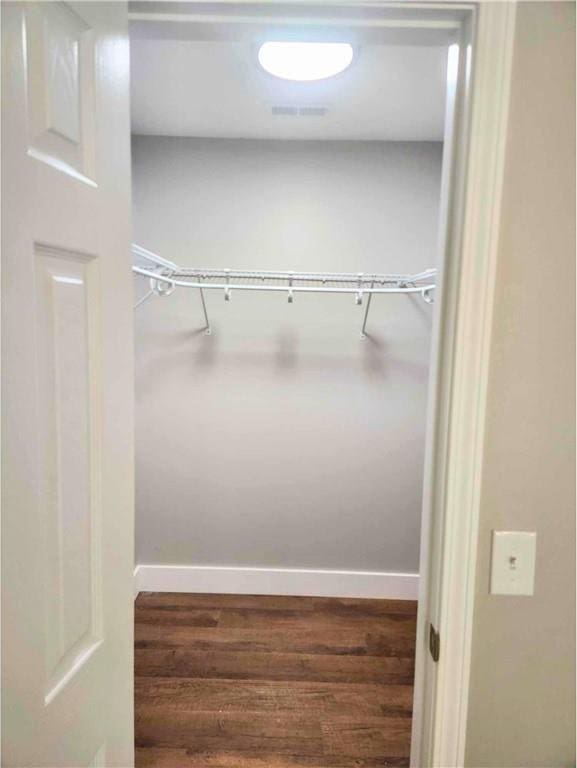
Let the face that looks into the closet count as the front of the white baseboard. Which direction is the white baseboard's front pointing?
toward the camera

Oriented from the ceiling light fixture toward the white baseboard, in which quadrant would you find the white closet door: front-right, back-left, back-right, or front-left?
back-left

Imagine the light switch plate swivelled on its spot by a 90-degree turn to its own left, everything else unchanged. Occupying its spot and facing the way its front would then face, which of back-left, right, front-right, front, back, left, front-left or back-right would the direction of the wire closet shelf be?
back-left

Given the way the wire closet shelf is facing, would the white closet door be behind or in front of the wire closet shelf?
in front

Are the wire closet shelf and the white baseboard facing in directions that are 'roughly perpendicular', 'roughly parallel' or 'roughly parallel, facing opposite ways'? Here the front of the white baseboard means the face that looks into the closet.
roughly parallel

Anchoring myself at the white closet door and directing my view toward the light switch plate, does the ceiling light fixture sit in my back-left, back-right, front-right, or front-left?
front-left

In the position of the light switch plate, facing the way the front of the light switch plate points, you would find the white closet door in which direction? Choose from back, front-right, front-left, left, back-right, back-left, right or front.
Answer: front-right

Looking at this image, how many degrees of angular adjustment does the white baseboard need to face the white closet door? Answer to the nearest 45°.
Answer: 0° — it already faces it

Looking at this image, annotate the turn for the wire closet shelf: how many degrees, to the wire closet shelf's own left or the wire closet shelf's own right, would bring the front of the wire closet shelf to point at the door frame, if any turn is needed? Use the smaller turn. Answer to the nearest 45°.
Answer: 0° — it already faces it
